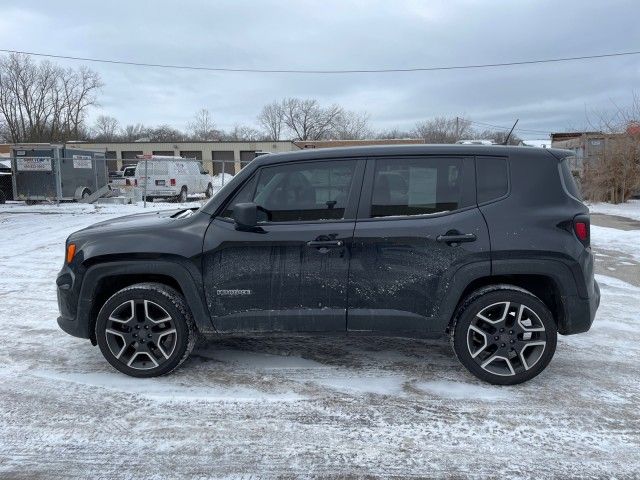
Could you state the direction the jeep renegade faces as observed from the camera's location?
facing to the left of the viewer

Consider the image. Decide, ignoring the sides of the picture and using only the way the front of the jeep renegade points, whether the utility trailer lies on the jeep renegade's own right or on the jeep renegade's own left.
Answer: on the jeep renegade's own right

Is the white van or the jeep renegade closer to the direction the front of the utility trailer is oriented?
the white van

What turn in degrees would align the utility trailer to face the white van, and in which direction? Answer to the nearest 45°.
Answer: approximately 45° to its right

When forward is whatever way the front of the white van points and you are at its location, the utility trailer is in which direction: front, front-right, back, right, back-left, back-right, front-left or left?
back-left

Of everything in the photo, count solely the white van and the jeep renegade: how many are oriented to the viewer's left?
1

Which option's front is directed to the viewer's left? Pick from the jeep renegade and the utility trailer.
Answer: the jeep renegade

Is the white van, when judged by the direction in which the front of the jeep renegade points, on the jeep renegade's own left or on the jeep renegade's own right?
on the jeep renegade's own right

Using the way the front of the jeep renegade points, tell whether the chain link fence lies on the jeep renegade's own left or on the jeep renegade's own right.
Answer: on the jeep renegade's own right

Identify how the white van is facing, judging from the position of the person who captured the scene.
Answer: facing away from the viewer and to the right of the viewer

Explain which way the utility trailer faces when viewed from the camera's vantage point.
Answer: facing away from the viewer and to the right of the viewer
